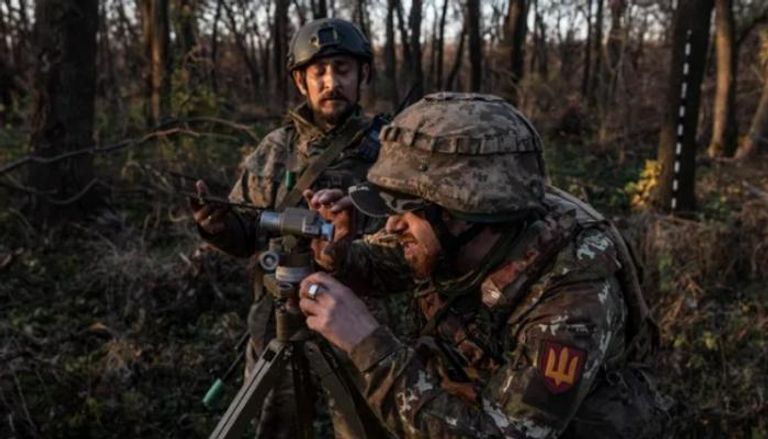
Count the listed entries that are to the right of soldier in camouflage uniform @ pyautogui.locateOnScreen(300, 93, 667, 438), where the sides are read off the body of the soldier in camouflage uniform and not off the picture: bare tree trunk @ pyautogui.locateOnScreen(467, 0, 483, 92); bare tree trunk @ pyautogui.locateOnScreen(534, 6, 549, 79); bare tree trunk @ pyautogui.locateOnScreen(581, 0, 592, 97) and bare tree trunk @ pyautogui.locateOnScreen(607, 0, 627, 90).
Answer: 4

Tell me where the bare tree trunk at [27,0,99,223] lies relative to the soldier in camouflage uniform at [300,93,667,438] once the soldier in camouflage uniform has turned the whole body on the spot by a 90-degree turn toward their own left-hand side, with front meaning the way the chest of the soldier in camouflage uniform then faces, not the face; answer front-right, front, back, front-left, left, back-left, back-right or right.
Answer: back-right

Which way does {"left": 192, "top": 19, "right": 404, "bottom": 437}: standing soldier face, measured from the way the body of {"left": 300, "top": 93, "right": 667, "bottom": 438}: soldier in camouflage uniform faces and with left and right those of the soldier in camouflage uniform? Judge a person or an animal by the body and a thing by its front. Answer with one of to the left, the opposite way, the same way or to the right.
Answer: to the left

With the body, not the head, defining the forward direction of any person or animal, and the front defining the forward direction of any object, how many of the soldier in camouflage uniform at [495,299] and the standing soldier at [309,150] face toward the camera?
1

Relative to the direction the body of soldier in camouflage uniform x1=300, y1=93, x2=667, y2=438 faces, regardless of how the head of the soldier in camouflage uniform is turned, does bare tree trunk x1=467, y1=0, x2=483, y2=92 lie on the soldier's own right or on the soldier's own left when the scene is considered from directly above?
on the soldier's own right

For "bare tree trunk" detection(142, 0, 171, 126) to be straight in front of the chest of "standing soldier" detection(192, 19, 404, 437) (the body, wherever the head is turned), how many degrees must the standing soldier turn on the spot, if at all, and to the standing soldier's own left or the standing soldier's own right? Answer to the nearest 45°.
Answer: approximately 180°

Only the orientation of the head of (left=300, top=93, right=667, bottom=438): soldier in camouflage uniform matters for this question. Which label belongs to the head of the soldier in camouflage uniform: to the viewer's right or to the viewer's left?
to the viewer's left

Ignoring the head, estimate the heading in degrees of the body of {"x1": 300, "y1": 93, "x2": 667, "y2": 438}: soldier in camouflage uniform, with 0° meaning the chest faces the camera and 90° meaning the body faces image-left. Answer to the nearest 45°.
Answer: approximately 90°

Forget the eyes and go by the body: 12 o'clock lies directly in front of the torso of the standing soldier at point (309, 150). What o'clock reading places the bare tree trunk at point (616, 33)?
The bare tree trunk is roughly at 7 o'clock from the standing soldier.

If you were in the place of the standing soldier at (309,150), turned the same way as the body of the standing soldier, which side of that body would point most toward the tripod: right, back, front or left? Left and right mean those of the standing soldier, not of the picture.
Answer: front

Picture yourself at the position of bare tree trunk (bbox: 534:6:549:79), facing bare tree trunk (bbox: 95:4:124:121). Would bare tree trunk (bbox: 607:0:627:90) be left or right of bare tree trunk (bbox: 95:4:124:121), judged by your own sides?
left

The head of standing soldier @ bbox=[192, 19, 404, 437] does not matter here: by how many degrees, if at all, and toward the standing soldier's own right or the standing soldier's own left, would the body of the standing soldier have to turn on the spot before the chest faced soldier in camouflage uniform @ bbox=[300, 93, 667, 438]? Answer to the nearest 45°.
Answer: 0° — they already face them

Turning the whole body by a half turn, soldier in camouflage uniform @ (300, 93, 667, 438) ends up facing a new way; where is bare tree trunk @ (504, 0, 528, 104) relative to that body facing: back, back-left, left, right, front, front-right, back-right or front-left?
left

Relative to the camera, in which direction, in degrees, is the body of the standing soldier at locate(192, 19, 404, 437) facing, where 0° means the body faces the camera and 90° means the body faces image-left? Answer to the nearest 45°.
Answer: approximately 0°
